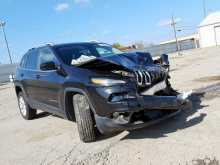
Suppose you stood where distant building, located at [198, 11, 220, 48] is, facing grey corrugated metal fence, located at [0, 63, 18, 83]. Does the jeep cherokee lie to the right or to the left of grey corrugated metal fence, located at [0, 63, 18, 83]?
left

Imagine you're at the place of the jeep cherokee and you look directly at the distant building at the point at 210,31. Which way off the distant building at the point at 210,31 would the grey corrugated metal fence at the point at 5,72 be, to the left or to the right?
left

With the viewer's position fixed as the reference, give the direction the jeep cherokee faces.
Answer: facing the viewer and to the right of the viewer

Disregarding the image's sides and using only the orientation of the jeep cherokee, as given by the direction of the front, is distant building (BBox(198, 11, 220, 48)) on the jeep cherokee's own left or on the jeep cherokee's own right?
on the jeep cherokee's own left

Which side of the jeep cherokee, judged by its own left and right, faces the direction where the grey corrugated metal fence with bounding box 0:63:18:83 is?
back
